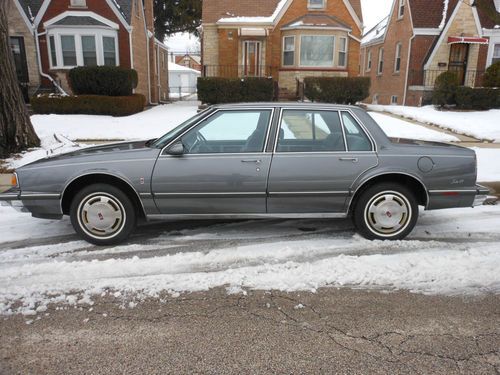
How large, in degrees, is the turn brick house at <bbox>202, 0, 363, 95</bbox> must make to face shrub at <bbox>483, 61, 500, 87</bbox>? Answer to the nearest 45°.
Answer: approximately 45° to its left

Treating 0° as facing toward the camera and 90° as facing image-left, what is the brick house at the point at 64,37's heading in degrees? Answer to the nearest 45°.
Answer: approximately 0°

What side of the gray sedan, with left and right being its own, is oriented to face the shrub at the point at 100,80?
right

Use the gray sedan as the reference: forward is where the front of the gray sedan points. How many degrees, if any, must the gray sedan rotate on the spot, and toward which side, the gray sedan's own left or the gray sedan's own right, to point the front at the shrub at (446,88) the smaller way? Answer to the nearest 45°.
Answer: approximately 135° to the gray sedan's own right

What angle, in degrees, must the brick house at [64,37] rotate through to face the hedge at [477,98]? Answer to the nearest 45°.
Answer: approximately 45° to its left

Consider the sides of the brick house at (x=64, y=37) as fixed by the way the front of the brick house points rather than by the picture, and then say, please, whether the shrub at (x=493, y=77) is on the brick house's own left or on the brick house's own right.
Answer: on the brick house's own left

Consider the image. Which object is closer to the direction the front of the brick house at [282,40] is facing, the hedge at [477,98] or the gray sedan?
the gray sedan

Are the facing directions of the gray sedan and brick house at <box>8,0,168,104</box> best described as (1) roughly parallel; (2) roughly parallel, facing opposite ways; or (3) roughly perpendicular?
roughly perpendicular

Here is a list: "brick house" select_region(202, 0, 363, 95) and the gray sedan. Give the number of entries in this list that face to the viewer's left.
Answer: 1

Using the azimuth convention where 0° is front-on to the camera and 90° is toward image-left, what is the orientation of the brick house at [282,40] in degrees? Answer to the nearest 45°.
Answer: approximately 0°

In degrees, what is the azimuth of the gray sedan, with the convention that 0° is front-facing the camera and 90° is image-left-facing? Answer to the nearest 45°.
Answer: approximately 90°

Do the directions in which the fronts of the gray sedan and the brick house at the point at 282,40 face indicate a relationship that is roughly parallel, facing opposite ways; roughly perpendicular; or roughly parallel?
roughly perpendicular

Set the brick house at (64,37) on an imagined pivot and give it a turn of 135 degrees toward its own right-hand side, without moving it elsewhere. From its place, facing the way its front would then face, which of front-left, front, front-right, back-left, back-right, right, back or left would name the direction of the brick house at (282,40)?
back-right

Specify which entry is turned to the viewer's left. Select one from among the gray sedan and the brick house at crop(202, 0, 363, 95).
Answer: the gray sedan

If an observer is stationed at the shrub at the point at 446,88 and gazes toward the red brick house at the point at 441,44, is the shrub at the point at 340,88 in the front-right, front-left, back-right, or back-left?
back-left
